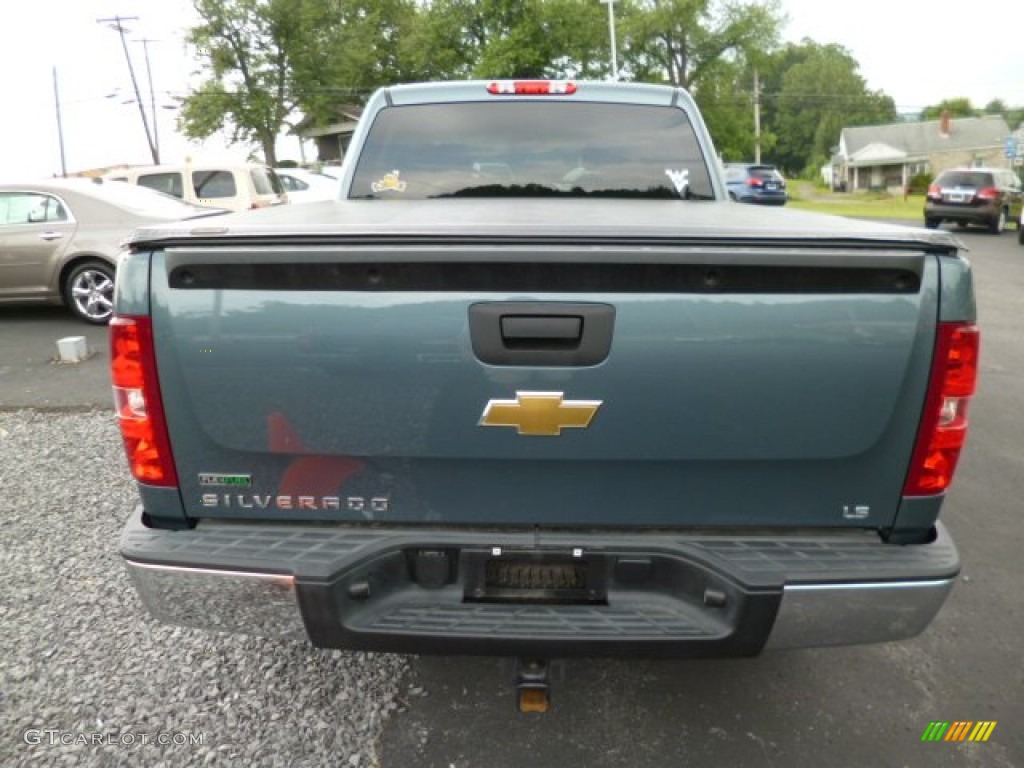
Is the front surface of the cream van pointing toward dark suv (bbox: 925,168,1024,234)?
no

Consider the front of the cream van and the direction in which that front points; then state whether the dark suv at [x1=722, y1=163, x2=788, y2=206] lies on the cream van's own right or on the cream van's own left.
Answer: on the cream van's own right

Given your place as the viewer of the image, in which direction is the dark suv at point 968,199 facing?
facing away from the viewer and to the right of the viewer

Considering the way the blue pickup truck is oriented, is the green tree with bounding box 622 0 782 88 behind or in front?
in front

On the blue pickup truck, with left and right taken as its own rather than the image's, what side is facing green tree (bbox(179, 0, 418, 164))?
front

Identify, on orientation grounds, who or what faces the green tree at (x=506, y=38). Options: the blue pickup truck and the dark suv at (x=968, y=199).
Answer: the blue pickup truck

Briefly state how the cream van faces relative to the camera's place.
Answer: facing away from the viewer and to the left of the viewer

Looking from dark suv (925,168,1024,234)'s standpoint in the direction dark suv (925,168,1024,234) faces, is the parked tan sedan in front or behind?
behind

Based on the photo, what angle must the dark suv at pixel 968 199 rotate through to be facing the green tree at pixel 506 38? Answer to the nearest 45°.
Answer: approximately 90° to its left

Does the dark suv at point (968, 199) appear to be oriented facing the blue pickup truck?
no

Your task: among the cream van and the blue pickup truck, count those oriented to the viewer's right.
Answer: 0

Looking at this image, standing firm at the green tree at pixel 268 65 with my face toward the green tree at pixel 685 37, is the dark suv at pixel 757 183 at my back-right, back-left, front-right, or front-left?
front-right

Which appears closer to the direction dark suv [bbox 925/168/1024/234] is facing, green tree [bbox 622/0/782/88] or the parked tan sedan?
the green tree

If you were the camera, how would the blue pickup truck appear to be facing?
facing away from the viewer

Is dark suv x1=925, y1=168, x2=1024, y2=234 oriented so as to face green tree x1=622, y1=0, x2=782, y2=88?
no

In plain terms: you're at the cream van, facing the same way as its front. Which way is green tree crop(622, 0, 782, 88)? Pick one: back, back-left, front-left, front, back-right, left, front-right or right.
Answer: right

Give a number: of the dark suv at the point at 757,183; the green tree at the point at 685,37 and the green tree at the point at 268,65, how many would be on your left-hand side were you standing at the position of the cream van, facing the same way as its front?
0

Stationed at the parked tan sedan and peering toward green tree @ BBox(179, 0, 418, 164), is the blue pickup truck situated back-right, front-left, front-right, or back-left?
back-right
